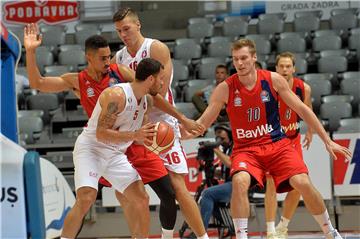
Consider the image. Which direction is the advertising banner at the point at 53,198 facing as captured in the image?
toward the camera

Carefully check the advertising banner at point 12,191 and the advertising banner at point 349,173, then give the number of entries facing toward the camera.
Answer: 2

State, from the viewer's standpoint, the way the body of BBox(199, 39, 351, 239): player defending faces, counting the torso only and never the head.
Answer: toward the camera

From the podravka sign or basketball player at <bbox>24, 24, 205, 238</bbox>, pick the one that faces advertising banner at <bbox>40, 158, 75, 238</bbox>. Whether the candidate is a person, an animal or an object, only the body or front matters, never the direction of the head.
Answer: the podravka sign

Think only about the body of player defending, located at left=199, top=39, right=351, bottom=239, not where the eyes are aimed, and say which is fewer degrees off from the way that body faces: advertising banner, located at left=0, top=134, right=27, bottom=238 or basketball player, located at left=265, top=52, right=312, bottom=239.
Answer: the advertising banner

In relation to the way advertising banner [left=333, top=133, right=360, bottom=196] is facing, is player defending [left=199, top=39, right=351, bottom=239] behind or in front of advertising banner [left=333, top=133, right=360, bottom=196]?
in front

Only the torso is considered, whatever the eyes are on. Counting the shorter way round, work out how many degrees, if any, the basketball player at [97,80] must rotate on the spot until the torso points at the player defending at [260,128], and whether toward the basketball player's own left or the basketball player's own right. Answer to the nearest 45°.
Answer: approximately 45° to the basketball player's own left

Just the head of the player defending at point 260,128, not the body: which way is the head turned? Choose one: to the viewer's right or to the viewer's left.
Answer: to the viewer's left

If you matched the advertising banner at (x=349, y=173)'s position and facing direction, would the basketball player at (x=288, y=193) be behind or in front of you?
in front

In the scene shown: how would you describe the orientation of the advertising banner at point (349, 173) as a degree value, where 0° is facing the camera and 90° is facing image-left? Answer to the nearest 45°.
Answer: approximately 0°
